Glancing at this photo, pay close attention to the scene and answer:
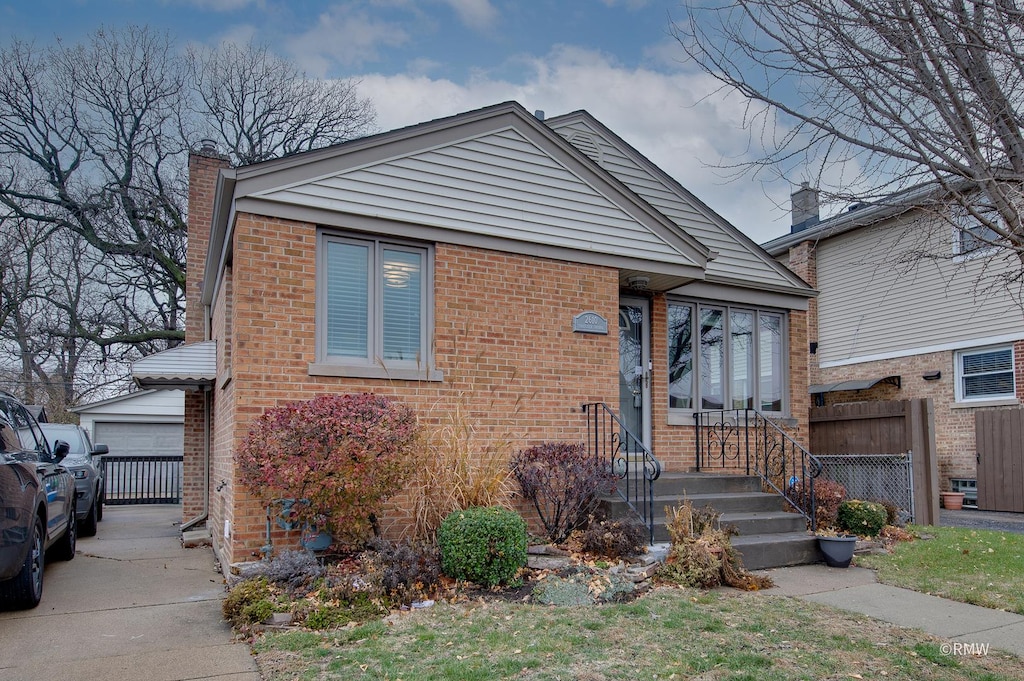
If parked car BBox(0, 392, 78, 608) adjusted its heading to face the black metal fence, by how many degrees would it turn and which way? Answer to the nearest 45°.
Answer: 0° — it already faces it

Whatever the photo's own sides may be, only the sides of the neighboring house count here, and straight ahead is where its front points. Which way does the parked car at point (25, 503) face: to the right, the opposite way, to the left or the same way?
the opposite way

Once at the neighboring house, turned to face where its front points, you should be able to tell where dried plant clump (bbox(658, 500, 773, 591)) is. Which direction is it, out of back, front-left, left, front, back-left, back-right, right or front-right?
front-right

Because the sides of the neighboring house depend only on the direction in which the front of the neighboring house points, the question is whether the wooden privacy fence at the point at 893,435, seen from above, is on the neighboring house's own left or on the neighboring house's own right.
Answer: on the neighboring house's own right

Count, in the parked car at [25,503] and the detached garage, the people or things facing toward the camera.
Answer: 1

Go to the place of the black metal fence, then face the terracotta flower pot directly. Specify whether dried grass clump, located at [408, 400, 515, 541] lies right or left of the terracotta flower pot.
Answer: right

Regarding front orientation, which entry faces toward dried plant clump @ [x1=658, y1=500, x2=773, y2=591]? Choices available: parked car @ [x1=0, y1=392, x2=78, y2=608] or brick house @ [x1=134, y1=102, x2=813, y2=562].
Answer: the brick house

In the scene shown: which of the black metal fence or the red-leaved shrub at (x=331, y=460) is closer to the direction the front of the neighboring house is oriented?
the red-leaved shrub

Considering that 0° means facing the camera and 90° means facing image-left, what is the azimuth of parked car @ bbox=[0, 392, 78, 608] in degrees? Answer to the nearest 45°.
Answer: approximately 180°

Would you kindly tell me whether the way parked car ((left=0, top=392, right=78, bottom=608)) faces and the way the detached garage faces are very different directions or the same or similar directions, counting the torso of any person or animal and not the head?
very different directions

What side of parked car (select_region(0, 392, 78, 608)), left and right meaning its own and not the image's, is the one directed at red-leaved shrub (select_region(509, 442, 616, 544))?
right

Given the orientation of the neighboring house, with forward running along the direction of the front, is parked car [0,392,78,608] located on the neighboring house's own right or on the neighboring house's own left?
on the neighboring house's own right

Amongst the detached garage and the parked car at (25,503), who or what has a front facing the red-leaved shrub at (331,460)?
the detached garage
